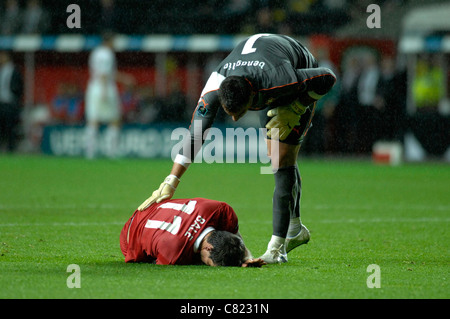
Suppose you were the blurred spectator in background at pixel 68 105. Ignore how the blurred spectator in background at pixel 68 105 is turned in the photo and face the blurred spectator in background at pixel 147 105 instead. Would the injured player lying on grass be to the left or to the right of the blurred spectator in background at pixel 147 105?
right
